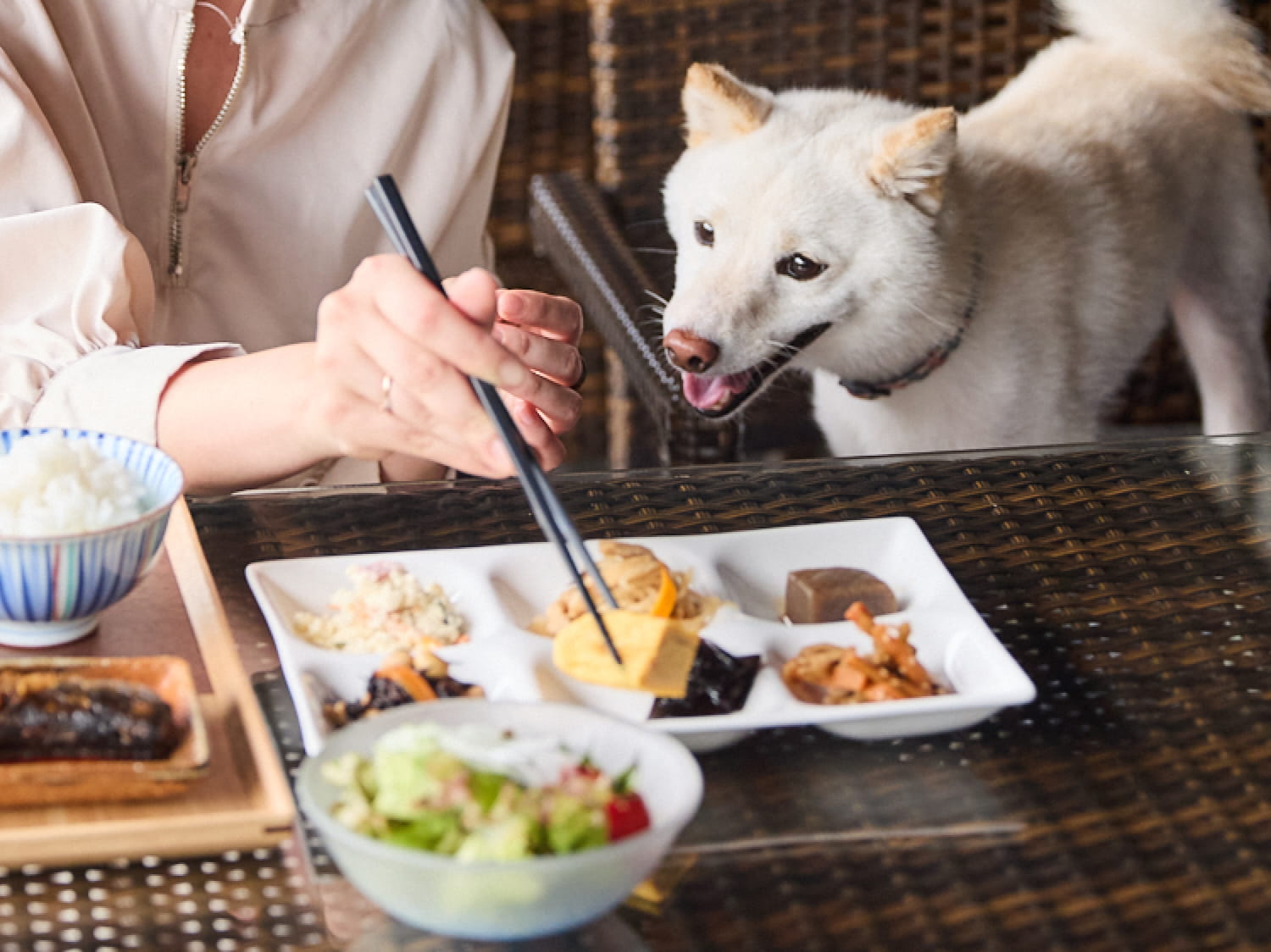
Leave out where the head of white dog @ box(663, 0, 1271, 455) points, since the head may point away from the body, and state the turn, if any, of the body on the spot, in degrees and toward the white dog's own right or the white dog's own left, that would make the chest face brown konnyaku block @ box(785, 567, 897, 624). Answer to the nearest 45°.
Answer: approximately 45° to the white dog's own left

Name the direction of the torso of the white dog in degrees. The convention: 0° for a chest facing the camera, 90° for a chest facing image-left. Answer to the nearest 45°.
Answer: approximately 45°

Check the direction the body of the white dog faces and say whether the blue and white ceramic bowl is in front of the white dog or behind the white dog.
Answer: in front

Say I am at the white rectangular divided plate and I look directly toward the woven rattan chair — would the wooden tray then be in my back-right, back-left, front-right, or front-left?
back-left

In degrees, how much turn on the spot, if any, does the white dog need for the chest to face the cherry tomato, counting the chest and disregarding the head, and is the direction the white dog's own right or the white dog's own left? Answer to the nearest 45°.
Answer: approximately 45° to the white dog's own left

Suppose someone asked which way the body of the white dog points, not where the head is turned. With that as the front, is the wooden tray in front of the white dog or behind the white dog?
in front
